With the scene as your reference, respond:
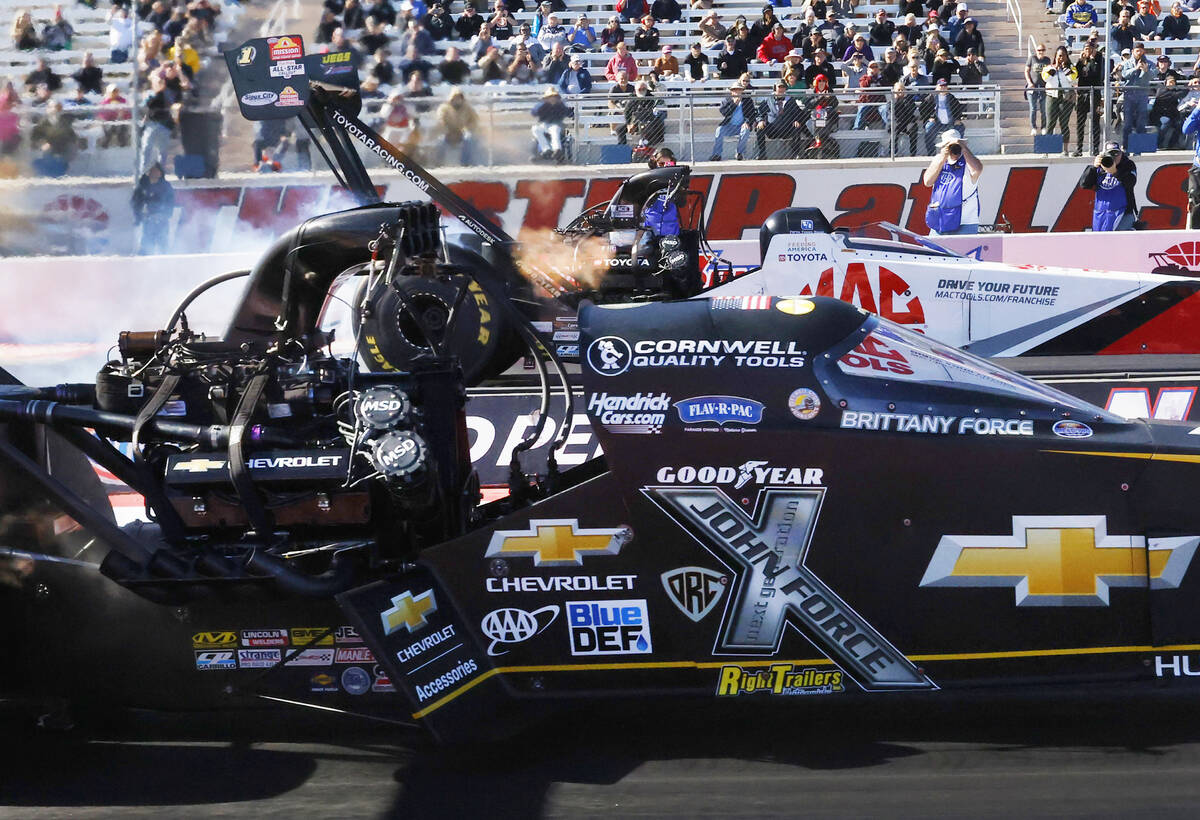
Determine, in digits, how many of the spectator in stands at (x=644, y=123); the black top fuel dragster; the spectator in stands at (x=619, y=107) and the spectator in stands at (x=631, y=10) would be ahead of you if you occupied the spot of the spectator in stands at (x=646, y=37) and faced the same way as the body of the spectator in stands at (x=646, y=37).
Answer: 3

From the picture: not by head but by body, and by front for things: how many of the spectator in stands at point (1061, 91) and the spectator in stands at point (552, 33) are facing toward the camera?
2

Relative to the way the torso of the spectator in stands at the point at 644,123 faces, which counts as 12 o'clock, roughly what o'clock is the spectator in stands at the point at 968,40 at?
the spectator in stands at the point at 968,40 is roughly at 8 o'clock from the spectator in stands at the point at 644,123.

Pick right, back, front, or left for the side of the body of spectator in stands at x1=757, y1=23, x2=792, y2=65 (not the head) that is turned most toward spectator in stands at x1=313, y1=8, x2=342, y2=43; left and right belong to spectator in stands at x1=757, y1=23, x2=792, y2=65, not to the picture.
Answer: right

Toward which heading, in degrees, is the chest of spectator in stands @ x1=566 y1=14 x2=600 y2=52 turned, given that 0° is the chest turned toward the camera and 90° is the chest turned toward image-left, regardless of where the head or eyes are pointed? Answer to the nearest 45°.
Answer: approximately 0°

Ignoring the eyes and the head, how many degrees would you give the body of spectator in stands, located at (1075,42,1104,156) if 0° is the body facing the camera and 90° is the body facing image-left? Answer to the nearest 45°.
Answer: approximately 0°

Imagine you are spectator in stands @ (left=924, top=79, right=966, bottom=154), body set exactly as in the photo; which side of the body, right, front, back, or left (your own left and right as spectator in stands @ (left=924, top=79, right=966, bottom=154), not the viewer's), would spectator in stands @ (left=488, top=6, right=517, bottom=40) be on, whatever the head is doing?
right

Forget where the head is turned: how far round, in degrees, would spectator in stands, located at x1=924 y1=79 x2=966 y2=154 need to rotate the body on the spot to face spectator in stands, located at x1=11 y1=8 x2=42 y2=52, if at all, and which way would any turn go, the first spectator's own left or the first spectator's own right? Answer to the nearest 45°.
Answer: approximately 90° to the first spectator's own right
